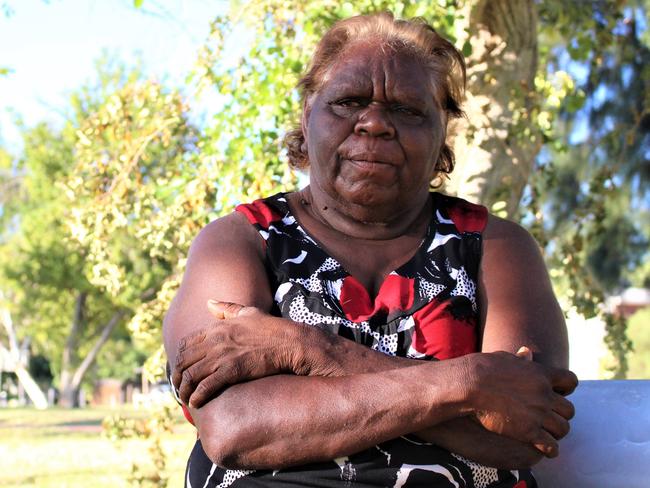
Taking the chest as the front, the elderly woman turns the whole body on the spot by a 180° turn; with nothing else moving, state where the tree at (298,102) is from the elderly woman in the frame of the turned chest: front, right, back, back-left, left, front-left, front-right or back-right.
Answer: front

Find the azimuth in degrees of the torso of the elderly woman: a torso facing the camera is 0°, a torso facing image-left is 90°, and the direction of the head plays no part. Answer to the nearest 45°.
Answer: approximately 0°
